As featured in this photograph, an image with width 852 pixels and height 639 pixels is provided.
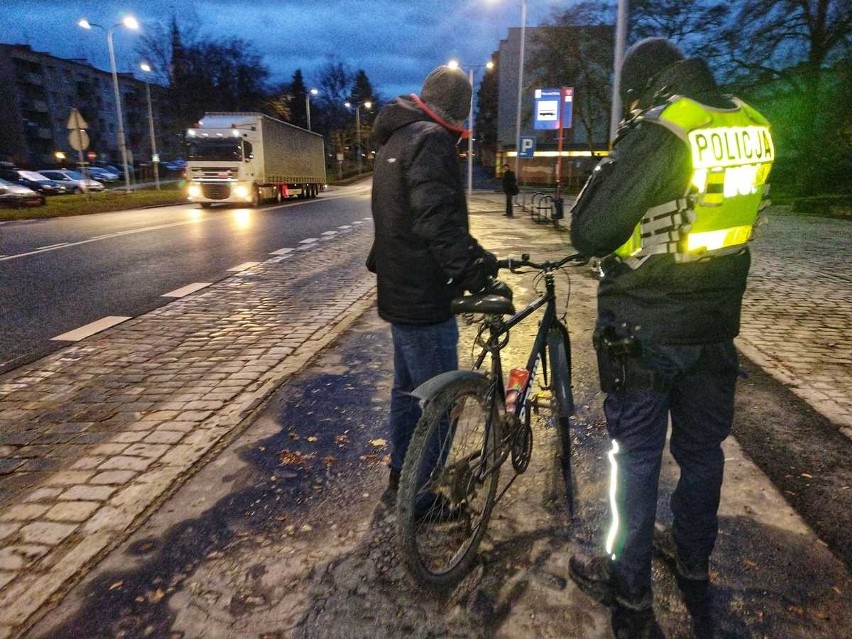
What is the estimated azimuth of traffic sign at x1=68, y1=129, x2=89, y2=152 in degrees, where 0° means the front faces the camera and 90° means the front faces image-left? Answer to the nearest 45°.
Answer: approximately 180°

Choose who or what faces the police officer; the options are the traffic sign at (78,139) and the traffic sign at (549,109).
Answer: the traffic sign at (549,109)

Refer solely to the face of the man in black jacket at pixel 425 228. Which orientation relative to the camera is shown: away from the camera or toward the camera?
away from the camera

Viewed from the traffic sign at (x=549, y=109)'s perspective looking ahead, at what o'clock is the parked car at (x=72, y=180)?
The parked car is roughly at 4 o'clock from the traffic sign.

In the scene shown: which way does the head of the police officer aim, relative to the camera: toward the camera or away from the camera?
away from the camera

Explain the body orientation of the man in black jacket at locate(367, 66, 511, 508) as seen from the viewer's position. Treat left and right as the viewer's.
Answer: facing away from the viewer and to the right of the viewer

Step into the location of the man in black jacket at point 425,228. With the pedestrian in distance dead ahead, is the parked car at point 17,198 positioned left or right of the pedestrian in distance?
left

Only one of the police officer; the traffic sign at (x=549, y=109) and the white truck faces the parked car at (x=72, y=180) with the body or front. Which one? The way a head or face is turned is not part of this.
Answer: the police officer

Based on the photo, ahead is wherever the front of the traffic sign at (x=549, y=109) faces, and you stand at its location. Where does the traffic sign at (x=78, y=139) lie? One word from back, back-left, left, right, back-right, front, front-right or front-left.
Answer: right

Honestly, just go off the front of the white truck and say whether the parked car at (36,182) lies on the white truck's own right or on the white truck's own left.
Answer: on the white truck's own right

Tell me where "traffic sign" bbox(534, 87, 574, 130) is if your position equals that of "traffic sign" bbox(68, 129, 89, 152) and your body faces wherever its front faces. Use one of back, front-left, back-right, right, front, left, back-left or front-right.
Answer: back-right

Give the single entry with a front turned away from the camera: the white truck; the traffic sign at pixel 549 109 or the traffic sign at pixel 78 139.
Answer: the traffic sign at pixel 78 139
